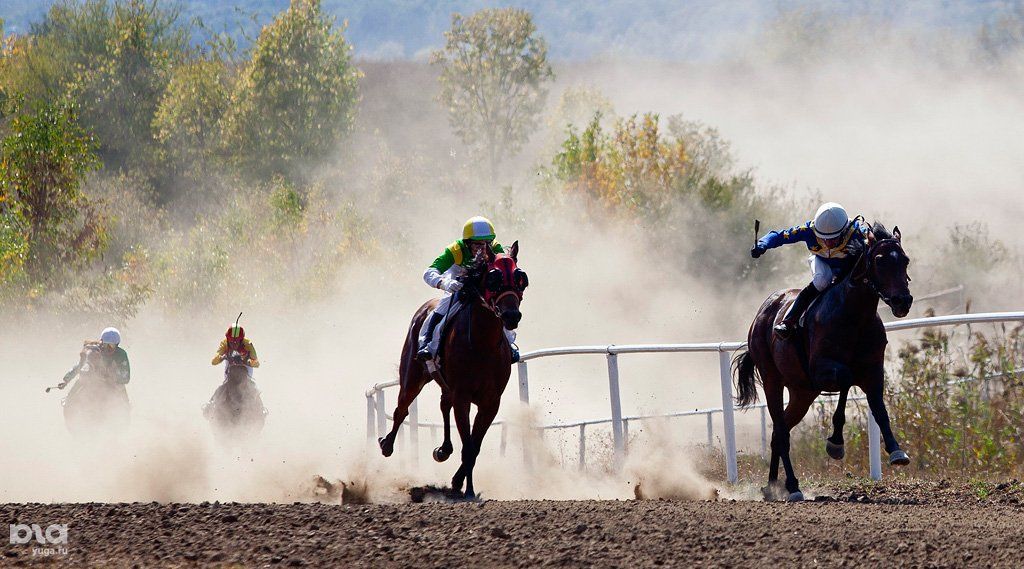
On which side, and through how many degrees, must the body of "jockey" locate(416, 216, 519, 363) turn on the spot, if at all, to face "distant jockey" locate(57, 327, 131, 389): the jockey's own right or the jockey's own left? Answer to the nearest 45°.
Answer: approximately 180°

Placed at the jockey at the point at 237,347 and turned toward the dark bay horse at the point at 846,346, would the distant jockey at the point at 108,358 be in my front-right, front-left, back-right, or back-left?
back-right

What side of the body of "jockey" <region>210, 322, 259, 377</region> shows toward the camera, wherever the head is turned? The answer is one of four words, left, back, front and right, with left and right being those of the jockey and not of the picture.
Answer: front

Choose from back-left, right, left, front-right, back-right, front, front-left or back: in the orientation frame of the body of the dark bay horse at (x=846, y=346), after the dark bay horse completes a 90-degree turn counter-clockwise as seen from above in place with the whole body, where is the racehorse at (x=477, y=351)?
back-left

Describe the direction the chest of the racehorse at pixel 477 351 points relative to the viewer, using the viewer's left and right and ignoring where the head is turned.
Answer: facing the viewer and to the right of the viewer

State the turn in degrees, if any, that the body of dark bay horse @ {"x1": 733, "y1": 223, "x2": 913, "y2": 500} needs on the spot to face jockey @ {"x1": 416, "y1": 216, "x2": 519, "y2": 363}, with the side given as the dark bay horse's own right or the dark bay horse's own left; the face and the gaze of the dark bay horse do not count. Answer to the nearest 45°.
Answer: approximately 135° to the dark bay horse's own right

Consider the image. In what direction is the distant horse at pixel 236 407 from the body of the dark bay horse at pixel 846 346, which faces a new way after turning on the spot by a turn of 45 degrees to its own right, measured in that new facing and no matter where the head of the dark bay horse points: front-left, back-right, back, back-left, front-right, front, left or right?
back-right

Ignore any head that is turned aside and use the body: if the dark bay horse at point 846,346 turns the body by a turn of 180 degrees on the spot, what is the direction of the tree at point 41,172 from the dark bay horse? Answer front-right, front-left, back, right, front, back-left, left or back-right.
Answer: front

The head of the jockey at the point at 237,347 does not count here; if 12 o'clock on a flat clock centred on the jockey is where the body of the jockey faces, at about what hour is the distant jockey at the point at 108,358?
The distant jockey is roughly at 4 o'clock from the jockey.

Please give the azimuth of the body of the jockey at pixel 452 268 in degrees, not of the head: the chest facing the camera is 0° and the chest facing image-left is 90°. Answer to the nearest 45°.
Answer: approximately 315°

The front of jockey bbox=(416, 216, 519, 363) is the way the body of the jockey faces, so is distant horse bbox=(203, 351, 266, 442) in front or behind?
behind
